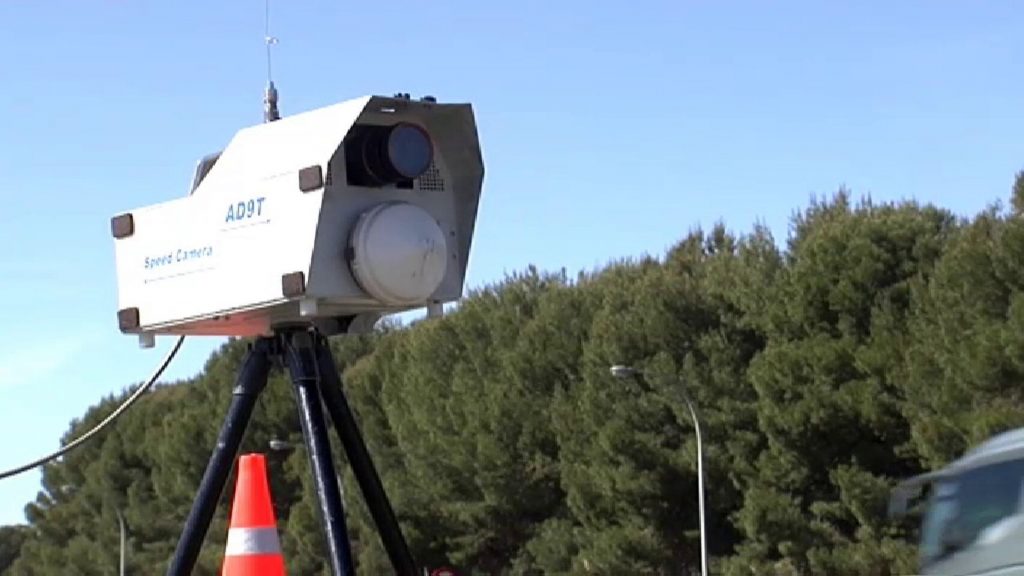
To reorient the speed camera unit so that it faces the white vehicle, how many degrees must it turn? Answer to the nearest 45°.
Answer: approximately 45° to its left
